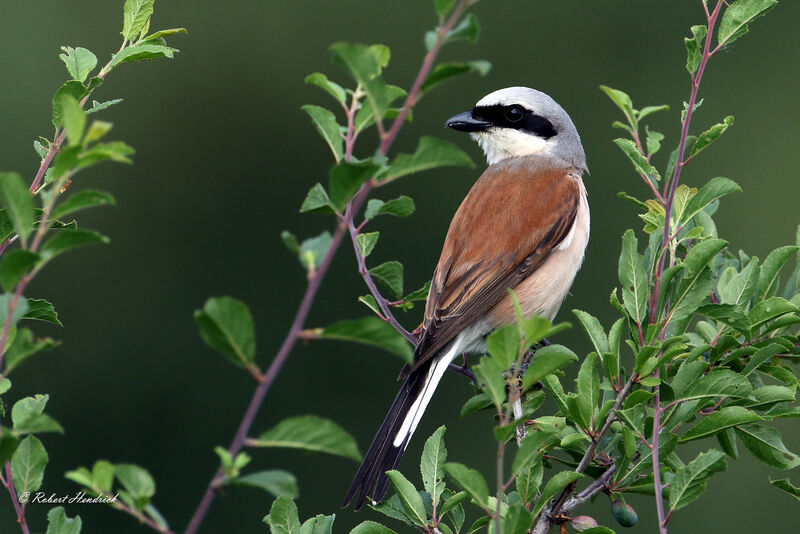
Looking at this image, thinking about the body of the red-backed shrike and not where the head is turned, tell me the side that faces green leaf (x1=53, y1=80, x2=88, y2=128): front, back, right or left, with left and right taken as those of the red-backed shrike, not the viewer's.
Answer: back

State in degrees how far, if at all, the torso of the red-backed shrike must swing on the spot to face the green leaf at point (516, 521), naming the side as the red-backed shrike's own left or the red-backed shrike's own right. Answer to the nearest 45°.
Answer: approximately 135° to the red-backed shrike's own right

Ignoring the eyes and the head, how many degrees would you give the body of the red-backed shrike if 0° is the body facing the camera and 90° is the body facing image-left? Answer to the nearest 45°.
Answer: approximately 225°

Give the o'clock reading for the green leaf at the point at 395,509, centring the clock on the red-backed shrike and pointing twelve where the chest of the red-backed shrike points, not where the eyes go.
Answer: The green leaf is roughly at 5 o'clock from the red-backed shrike.

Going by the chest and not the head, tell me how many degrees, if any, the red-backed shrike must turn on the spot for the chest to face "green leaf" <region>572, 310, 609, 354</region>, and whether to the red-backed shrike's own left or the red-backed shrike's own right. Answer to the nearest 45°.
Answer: approximately 45° to the red-backed shrike's own right
